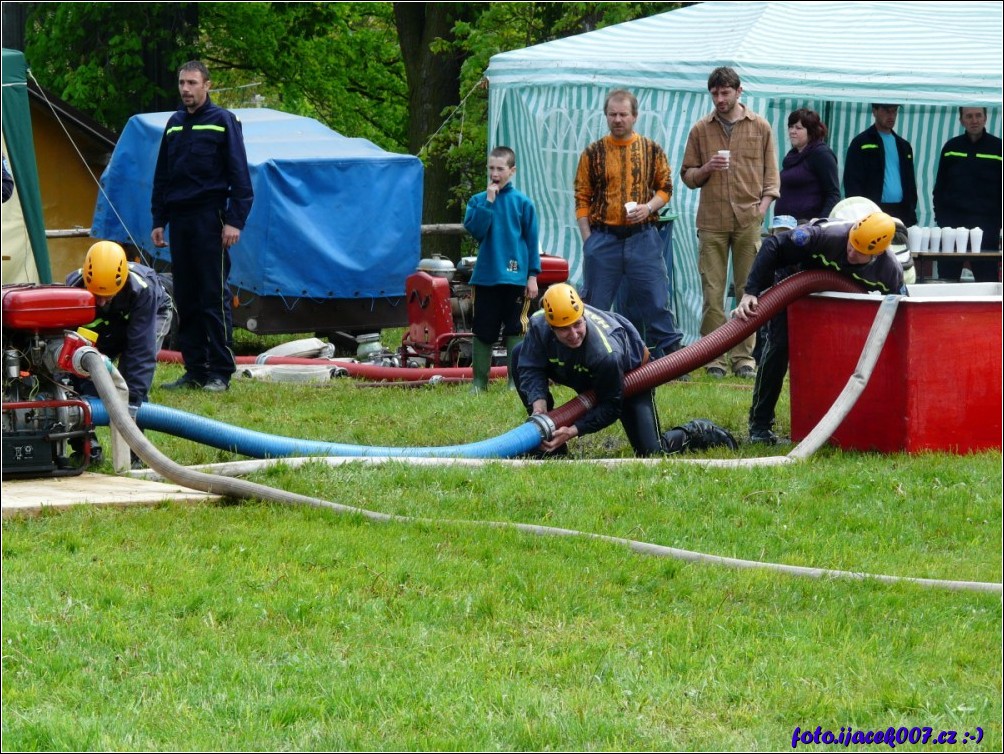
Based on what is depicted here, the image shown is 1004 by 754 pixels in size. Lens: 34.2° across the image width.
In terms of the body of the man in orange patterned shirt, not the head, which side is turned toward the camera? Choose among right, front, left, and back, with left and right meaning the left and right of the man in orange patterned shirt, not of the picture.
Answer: front

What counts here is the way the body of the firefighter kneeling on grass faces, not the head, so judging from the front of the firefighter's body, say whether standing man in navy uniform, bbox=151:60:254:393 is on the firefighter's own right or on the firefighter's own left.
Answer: on the firefighter's own right

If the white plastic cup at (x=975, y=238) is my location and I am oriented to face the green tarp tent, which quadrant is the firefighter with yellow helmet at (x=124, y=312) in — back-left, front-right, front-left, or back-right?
front-left

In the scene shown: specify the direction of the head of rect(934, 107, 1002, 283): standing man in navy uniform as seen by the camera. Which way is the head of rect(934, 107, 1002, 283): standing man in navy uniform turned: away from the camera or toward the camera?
toward the camera

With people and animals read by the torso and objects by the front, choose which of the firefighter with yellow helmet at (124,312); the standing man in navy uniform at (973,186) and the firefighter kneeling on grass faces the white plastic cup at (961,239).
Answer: the standing man in navy uniform

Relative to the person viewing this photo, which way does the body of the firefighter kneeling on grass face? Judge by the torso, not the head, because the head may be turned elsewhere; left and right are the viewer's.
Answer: facing the viewer and to the left of the viewer

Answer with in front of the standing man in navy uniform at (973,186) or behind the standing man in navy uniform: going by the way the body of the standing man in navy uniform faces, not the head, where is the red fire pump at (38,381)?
in front

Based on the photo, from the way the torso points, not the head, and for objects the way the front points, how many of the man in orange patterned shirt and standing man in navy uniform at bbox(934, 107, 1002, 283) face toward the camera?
2

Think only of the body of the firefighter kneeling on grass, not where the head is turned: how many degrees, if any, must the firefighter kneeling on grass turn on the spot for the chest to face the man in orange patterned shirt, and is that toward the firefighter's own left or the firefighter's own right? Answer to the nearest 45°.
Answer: approximately 135° to the firefighter's own right

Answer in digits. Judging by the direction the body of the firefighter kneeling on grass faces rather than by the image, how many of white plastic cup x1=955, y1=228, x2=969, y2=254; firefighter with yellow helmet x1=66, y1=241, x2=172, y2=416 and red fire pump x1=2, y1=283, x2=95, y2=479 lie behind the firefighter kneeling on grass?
1

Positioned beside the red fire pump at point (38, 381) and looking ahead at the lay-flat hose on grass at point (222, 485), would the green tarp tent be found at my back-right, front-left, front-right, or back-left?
back-left

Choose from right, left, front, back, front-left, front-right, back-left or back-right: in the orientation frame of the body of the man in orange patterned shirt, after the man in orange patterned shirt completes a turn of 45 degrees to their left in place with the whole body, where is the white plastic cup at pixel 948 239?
left

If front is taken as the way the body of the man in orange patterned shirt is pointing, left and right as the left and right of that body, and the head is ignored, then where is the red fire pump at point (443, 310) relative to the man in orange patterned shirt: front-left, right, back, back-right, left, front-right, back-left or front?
back-right

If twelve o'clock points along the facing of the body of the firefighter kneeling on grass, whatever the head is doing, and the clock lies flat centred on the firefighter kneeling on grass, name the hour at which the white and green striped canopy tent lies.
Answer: The white and green striped canopy tent is roughly at 5 o'clock from the firefighter kneeling on grass.

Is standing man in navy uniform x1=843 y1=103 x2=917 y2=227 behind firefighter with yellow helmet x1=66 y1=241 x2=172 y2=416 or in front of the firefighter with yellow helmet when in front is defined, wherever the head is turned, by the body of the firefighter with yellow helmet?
behind

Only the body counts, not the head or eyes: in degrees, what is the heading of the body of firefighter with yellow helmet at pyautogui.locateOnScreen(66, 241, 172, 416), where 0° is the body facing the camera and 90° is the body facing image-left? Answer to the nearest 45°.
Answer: approximately 45°

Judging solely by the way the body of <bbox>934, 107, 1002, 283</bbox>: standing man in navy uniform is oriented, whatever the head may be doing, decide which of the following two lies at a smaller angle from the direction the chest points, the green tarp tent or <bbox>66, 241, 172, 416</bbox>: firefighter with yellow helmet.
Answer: the firefighter with yellow helmet

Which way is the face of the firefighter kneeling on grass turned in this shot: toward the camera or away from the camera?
toward the camera

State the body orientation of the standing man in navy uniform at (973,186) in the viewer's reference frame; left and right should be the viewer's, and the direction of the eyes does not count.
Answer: facing the viewer
